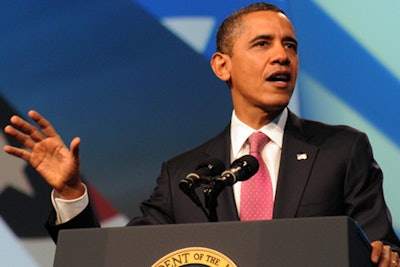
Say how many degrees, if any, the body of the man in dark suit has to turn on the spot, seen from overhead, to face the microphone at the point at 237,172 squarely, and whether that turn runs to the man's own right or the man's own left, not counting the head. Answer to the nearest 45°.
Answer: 0° — they already face it

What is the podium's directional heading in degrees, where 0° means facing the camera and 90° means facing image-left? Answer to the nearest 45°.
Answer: approximately 0°

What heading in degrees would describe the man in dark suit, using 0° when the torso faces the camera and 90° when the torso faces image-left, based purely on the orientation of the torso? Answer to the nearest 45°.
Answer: approximately 0°

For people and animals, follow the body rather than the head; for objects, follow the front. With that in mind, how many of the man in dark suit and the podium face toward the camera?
2

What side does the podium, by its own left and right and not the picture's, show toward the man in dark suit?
back
